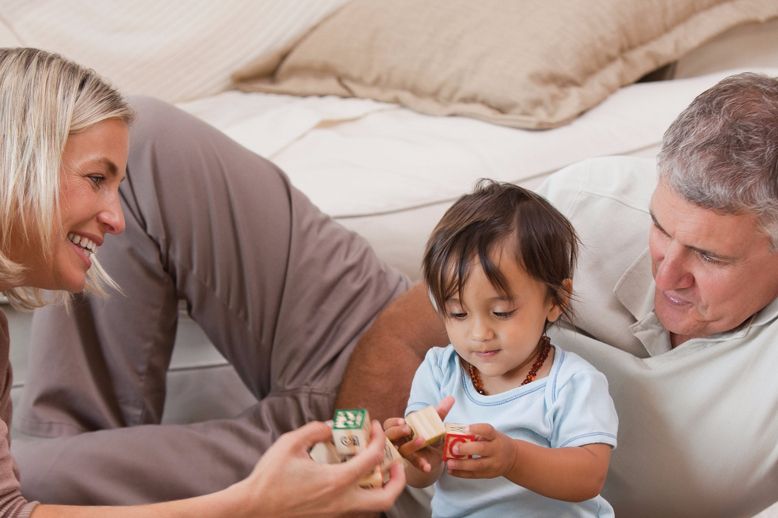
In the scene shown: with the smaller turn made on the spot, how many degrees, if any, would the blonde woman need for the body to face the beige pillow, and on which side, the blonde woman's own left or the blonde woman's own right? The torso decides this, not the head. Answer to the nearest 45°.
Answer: approximately 45° to the blonde woman's own left

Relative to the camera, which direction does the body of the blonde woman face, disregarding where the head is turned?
to the viewer's right

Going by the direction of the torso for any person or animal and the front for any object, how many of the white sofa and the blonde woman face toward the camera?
1

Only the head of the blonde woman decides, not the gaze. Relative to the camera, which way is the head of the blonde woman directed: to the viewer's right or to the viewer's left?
to the viewer's right

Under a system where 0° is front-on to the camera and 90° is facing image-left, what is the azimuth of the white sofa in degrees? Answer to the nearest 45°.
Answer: approximately 0°

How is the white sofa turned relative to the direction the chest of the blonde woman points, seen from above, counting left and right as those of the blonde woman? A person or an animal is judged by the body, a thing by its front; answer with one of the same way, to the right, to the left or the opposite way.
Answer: to the right

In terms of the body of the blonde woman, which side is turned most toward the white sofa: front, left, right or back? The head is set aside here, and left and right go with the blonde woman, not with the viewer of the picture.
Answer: left
